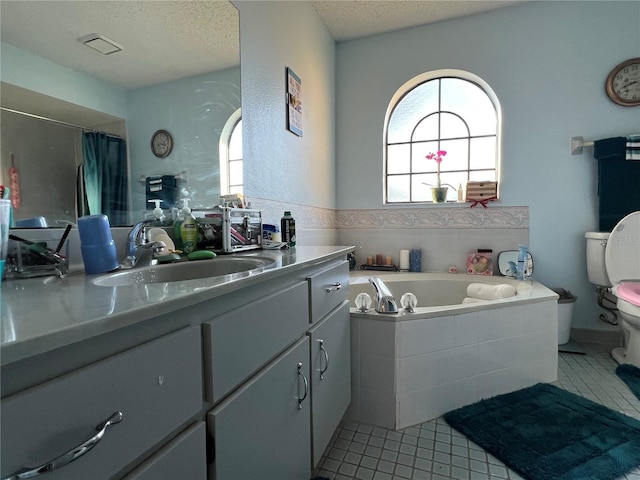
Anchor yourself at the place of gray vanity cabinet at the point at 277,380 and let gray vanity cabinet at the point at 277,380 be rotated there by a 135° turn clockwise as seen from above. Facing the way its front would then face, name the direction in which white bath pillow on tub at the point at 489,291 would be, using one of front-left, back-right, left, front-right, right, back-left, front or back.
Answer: back-right

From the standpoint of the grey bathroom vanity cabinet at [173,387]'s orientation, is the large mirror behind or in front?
behind

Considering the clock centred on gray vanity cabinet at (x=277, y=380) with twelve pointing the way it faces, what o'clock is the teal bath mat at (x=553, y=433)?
The teal bath mat is roughly at 10 o'clock from the gray vanity cabinet.

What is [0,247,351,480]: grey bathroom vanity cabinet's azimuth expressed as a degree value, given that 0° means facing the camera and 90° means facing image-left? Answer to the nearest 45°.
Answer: approximately 315°

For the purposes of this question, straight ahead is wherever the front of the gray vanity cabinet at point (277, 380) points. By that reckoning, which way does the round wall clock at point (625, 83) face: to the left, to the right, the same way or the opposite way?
to the right

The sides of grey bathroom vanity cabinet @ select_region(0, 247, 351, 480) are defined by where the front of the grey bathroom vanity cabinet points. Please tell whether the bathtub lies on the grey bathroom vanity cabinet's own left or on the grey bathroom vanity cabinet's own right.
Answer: on the grey bathroom vanity cabinet's own left
